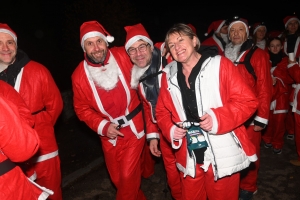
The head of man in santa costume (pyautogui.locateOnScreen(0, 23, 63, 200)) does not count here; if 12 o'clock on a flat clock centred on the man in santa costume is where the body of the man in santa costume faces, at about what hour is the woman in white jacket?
The woman in white jacket is roughly at 9 o'clock from the man in santa costume.

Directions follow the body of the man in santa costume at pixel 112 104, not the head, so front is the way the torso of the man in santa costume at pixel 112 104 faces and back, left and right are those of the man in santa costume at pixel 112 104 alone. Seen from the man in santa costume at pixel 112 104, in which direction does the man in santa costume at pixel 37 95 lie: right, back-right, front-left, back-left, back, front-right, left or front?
right

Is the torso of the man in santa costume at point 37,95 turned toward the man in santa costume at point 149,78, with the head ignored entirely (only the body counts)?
no

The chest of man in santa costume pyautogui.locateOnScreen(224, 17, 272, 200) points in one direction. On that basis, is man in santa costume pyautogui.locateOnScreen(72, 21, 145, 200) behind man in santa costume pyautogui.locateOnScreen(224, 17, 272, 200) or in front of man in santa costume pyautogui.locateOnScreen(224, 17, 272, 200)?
in front

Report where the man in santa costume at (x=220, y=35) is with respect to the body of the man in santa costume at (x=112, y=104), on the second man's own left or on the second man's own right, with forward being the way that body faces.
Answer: on the second man's own left

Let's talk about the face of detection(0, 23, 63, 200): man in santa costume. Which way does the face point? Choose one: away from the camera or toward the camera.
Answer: toward the camera

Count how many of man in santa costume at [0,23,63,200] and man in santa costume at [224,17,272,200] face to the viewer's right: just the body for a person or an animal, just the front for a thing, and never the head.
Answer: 0

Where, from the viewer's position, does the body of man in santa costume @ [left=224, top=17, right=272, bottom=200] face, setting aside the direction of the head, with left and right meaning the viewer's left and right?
facing the viewer and to the left of the viewer

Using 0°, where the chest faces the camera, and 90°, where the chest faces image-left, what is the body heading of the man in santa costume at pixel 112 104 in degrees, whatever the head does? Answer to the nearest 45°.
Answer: approximately 0°

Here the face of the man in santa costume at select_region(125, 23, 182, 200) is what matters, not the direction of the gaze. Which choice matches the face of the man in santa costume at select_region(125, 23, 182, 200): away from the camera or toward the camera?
toward the camera

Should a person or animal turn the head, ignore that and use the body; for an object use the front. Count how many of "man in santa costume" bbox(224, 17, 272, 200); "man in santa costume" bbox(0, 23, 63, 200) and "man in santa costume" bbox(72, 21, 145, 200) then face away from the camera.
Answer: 0

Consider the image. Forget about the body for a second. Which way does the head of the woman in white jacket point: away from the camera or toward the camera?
toward the camera

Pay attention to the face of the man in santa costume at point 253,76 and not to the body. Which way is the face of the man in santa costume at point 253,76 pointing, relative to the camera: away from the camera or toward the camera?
toward the camera
